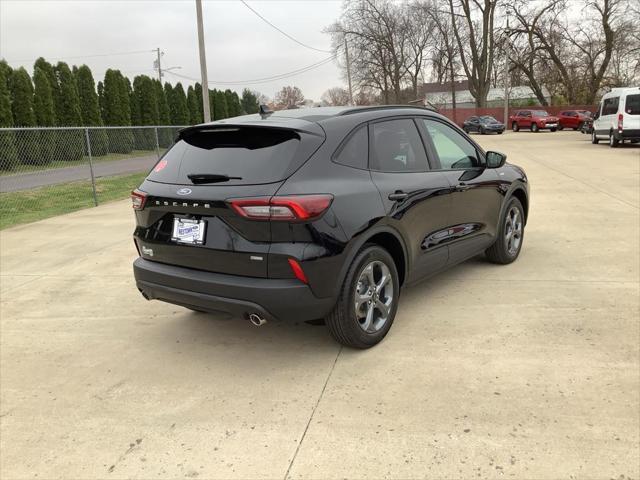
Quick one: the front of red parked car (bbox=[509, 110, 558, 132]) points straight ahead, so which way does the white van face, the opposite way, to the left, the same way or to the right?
the opposite way

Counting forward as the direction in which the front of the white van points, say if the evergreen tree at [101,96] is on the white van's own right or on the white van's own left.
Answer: on the white van's own left

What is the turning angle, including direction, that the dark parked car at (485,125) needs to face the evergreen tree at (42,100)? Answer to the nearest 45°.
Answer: approximately 90° to its right

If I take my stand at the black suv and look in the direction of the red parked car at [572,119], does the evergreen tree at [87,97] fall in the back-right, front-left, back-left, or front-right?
front-left

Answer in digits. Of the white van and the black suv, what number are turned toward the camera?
0

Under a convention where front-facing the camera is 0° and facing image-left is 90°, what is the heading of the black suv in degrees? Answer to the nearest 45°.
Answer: approximately 225°

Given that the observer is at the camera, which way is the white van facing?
facing away from the viewer and to the left of the viewer

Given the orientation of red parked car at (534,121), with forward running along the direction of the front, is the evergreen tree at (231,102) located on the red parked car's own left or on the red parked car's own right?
on the red parked car's own right

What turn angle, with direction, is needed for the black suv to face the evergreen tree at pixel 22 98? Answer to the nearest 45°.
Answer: approximately 90° to its left

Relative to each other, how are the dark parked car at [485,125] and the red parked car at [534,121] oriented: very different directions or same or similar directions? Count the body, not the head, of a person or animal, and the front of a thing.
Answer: same or similar directions

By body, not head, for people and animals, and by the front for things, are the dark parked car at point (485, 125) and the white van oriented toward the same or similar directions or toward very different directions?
very different directions

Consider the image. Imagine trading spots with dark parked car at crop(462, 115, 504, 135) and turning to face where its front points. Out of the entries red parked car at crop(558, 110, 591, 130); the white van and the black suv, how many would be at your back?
0

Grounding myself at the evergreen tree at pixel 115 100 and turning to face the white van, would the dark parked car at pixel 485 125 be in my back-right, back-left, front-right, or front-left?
front-left
